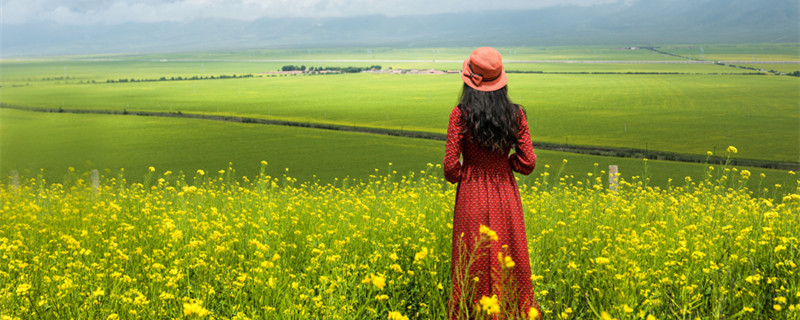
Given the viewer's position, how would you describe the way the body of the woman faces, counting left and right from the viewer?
facing away from the viewer

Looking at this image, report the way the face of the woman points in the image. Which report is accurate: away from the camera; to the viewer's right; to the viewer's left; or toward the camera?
away from the camera
